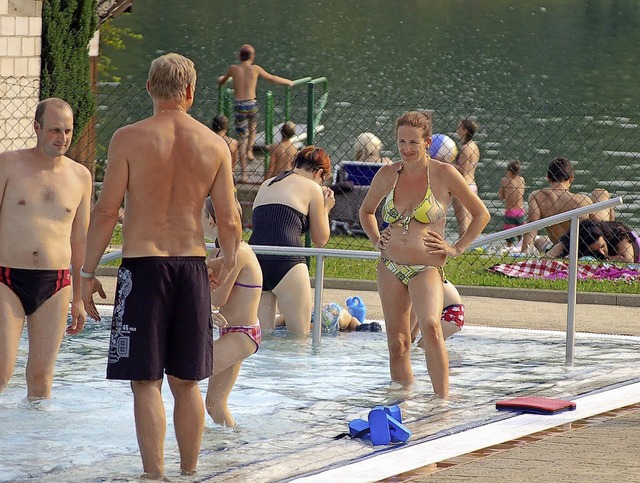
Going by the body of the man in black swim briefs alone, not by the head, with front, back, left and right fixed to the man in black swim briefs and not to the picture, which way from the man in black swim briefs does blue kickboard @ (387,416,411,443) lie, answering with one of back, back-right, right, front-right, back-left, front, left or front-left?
front-left

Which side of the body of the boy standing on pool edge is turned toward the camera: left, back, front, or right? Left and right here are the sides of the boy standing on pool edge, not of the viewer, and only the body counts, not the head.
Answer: back

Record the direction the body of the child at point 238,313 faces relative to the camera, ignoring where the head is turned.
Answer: to the viewer's left

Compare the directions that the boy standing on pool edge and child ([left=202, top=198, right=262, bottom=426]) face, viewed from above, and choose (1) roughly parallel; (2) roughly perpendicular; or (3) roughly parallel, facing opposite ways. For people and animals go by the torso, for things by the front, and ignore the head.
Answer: roughly perpendicular

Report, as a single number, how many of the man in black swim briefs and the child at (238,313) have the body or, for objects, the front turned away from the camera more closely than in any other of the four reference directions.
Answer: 0

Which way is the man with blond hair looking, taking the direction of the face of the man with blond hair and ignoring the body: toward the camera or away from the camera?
away from the camera

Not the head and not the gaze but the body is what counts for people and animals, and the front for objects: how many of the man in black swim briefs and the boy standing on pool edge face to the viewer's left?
0

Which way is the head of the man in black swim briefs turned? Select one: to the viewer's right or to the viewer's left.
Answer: to the viewer's right

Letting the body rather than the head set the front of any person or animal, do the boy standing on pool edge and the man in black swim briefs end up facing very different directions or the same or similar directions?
very different directions

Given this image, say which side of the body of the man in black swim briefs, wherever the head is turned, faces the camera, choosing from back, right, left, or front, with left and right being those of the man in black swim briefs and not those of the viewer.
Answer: front
